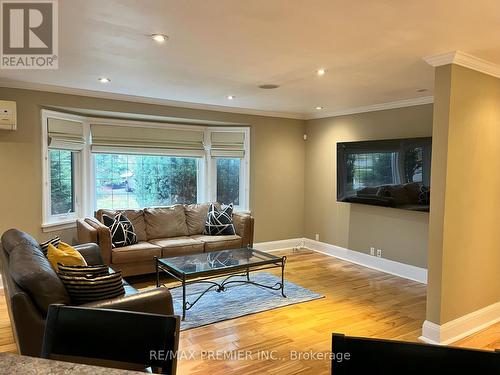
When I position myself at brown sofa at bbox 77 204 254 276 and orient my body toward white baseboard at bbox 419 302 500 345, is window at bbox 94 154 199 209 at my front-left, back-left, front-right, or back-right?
back-left

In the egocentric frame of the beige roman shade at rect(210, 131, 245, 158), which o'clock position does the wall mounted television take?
The wall mounted television is roughly at 10 o'clock from the beige roman shade.

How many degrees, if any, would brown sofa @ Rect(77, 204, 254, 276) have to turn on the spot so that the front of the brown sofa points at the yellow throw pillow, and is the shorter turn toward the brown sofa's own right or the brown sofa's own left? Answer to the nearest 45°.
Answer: approximately 45° to the brown sofa's own right

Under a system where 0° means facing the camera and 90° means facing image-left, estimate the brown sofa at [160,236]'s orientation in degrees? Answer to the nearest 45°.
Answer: approximately 315°

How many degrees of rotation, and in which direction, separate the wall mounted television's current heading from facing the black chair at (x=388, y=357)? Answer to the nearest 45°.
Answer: approximately 45° to its left

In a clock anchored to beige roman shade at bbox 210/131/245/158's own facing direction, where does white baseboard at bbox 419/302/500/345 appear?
The white baseboard is roughly at 11 o'clock from the beige roman shade.

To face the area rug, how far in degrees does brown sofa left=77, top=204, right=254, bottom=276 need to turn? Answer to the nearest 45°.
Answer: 0° — it already faces it

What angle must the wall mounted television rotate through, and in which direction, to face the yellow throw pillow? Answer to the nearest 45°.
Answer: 0° — it already faces it

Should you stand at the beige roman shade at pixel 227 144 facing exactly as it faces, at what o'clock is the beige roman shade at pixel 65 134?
the beige roman shade at pixel 65 134 is roughly at 2 o'clock from the beige roman shade at pixel 227 144.

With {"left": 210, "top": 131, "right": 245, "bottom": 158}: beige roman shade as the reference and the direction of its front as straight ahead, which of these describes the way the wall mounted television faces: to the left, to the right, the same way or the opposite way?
to the right
